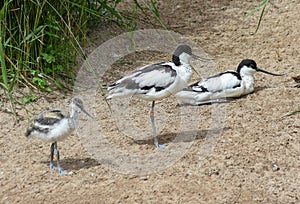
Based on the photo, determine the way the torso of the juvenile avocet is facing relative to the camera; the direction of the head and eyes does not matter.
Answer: to the viewer's right

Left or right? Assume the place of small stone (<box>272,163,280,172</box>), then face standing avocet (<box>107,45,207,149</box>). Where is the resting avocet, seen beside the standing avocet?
right

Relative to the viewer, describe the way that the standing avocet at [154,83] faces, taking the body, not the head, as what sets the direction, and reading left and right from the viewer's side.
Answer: facing to the right of the viewer

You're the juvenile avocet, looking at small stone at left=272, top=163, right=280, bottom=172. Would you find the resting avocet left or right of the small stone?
left

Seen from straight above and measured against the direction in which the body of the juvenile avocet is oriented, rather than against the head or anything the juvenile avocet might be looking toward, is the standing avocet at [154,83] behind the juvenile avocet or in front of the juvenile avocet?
in front

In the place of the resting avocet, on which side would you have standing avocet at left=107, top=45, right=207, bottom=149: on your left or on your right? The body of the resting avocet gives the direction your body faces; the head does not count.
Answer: on your right

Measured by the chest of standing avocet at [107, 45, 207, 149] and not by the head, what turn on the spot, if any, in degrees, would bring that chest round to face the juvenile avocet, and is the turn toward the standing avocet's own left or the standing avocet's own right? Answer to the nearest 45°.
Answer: approximately 135° to the standing avocet's own right

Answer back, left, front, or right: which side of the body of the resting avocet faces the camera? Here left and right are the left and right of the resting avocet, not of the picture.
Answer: right

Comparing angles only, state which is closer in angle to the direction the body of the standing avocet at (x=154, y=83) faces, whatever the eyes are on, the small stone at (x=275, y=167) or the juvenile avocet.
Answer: the small stone

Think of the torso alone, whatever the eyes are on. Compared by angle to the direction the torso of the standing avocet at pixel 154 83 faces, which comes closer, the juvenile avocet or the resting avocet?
the resting avocet

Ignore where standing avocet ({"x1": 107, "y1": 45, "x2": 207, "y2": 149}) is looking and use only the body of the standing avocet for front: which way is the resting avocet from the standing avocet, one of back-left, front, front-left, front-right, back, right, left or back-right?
front-left

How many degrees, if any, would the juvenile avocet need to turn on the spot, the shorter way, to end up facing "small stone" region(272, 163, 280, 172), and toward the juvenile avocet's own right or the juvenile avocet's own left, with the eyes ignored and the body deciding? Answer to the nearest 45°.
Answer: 0° — it already faces it
